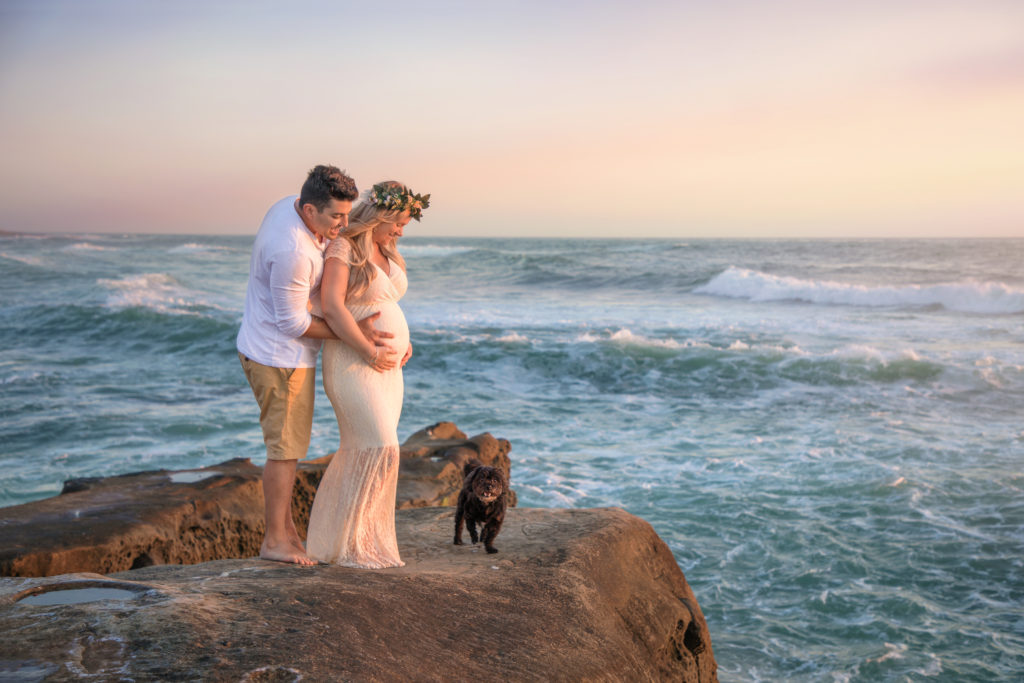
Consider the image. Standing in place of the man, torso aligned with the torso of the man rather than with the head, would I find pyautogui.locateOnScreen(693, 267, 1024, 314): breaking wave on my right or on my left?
on my left

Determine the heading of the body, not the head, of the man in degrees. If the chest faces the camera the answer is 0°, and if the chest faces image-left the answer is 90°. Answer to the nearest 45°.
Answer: approximately 270°

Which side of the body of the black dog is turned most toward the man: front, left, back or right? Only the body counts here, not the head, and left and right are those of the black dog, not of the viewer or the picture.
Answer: right

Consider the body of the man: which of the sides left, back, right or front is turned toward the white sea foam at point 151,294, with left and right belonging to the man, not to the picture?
left

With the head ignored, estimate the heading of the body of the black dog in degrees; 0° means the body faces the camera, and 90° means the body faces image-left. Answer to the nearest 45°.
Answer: approximately 0°

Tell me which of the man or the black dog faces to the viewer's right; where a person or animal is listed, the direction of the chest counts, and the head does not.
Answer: the man

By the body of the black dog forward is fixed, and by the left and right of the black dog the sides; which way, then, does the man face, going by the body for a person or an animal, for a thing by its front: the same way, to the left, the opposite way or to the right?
to the left

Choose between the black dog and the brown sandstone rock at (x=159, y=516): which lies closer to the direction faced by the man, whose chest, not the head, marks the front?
the black dog

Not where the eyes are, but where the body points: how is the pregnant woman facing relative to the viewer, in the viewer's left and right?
facing the viewer and to the right of the viewer

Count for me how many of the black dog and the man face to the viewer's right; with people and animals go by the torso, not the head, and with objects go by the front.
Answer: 1

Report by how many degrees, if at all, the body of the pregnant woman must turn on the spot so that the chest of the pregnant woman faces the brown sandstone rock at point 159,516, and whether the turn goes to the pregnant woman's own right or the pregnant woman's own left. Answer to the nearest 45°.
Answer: approximately 180°
